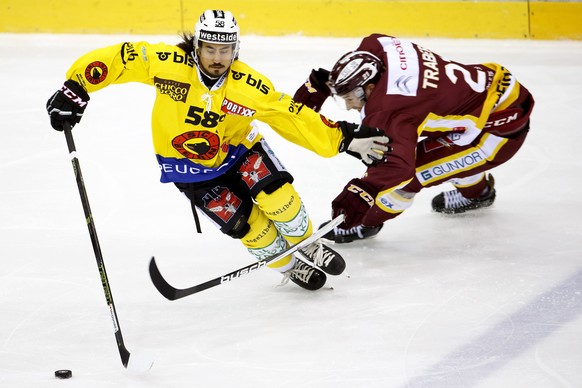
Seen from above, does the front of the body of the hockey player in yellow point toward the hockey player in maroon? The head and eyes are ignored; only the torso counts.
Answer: no

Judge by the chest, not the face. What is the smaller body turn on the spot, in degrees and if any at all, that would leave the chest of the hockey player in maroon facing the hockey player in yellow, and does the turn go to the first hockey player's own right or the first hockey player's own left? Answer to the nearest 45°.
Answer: approximately 45° to the first hockey player's own left

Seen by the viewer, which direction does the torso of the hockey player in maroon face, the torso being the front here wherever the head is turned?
to the viewer's left

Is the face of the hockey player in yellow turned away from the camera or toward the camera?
toward the camera

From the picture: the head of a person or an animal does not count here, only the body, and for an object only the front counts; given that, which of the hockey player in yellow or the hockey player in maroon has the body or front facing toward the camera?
the hockey player in yellow

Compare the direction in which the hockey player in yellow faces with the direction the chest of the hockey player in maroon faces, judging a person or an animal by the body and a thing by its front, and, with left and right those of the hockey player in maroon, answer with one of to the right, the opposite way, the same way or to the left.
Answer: to the left

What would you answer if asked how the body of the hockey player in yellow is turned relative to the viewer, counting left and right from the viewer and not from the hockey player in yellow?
facing the viewer
